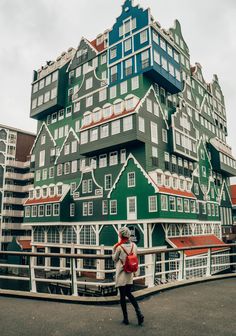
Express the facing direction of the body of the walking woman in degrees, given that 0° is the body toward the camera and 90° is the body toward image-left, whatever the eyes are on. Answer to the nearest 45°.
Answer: approximately 135°

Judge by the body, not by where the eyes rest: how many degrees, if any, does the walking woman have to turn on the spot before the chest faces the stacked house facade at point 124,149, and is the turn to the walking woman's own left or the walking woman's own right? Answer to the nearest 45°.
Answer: approximately 45° to the walking woman's own right
